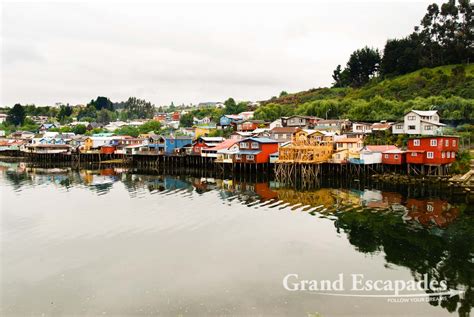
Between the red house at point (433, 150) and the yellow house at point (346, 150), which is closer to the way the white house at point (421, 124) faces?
the red house

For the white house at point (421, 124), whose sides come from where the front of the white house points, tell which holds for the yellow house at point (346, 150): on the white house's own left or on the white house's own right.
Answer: on the white house's own right

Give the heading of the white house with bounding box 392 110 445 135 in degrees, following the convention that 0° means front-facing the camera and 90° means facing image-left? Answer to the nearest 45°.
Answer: approximately 0°

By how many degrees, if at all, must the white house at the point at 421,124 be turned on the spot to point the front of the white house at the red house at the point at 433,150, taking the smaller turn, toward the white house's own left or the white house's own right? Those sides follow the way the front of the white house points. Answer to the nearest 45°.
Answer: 0° — it already faces it

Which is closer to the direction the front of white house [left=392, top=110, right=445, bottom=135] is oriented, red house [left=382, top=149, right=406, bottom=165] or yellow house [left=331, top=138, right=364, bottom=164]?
the red house
